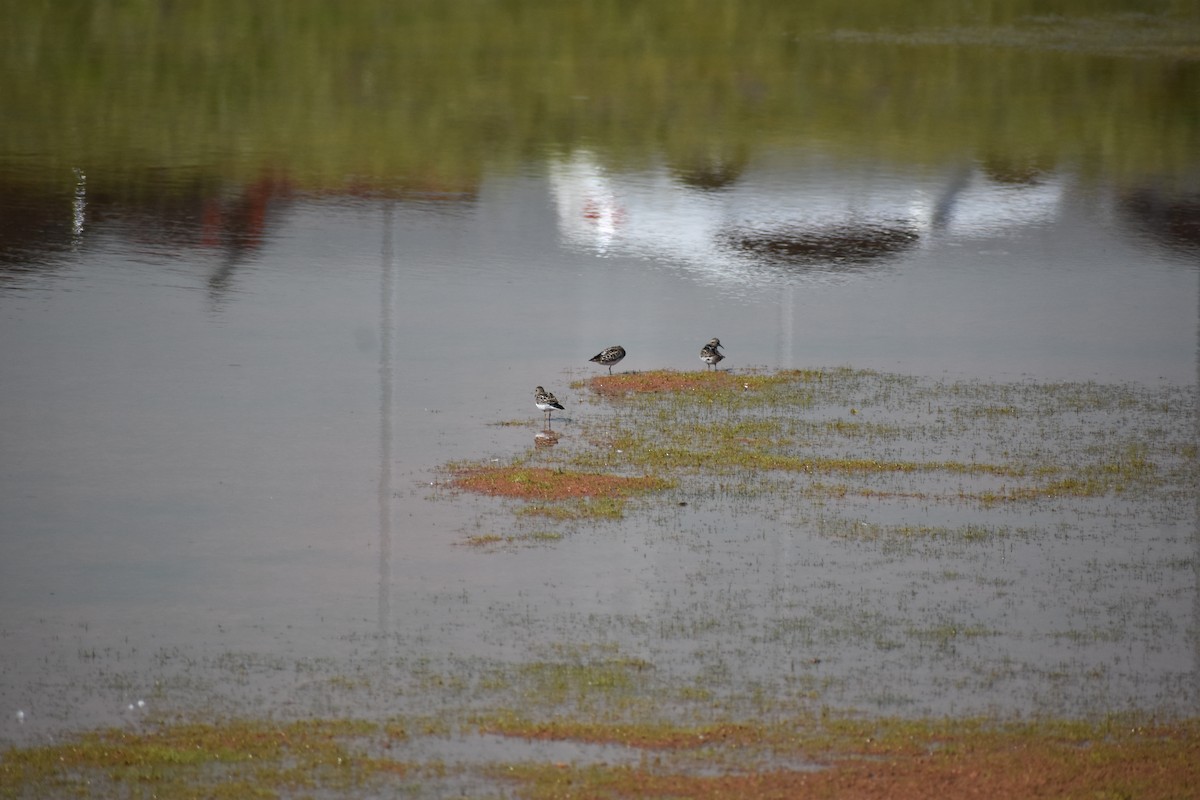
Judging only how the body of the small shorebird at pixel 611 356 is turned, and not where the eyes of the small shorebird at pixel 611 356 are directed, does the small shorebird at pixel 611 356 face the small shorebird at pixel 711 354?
yes

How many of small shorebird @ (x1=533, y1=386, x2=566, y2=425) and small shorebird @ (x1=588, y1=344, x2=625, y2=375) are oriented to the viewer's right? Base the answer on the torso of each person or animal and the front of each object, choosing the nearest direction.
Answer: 1

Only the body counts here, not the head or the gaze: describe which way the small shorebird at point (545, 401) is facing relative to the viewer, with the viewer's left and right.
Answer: facing to the left of the viewer

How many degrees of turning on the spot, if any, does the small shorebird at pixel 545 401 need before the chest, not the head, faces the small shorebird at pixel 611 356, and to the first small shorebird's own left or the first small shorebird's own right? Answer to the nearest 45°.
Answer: approximately 90° to the first small shorebird's own right

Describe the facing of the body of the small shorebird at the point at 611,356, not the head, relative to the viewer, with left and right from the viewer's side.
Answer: facing to the right of the viewer

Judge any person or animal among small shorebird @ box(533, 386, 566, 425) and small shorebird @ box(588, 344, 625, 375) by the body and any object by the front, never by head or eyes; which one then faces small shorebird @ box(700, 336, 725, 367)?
small shorebird @ box(588, 344, 625, 375)

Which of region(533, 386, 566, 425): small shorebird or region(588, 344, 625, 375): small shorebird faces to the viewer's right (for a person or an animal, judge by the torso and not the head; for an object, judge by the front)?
region(588, 344, 625, 375): small shorebird

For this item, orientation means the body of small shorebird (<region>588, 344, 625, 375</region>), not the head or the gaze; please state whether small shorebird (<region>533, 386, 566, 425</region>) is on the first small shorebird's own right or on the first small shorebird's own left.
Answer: on the first small shorebird's own right

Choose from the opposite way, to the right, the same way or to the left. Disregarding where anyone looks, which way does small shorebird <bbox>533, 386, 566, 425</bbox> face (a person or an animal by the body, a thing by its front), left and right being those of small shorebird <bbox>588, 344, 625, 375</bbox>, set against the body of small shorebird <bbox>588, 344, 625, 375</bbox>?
the opposite way

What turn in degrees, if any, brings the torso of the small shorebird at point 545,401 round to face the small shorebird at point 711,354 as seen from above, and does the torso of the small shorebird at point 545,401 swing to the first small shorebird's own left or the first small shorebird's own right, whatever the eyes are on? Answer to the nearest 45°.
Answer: approximately 135° to the first small shorebird's own right
